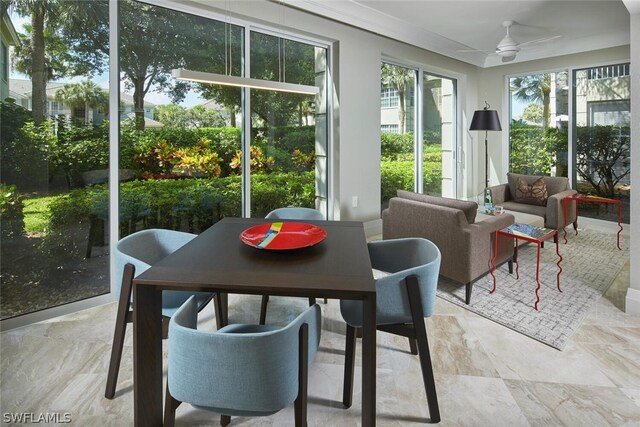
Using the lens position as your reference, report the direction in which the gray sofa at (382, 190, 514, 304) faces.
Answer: facing away from the viewer and to the right of the viewer

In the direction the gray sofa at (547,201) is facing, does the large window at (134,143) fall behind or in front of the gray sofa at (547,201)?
in front

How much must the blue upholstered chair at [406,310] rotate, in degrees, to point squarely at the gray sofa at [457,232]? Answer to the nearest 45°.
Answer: approximately 90° to its right

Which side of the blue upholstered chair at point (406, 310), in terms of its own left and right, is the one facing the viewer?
left

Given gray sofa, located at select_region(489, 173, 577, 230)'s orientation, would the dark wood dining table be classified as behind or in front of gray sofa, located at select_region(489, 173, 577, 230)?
in front

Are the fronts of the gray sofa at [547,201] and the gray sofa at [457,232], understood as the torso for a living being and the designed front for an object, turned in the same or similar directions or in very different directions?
very different directions

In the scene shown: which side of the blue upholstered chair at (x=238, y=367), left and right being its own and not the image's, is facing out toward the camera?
back

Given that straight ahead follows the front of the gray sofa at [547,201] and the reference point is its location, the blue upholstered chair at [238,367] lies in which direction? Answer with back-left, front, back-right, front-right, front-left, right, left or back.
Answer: front-left
